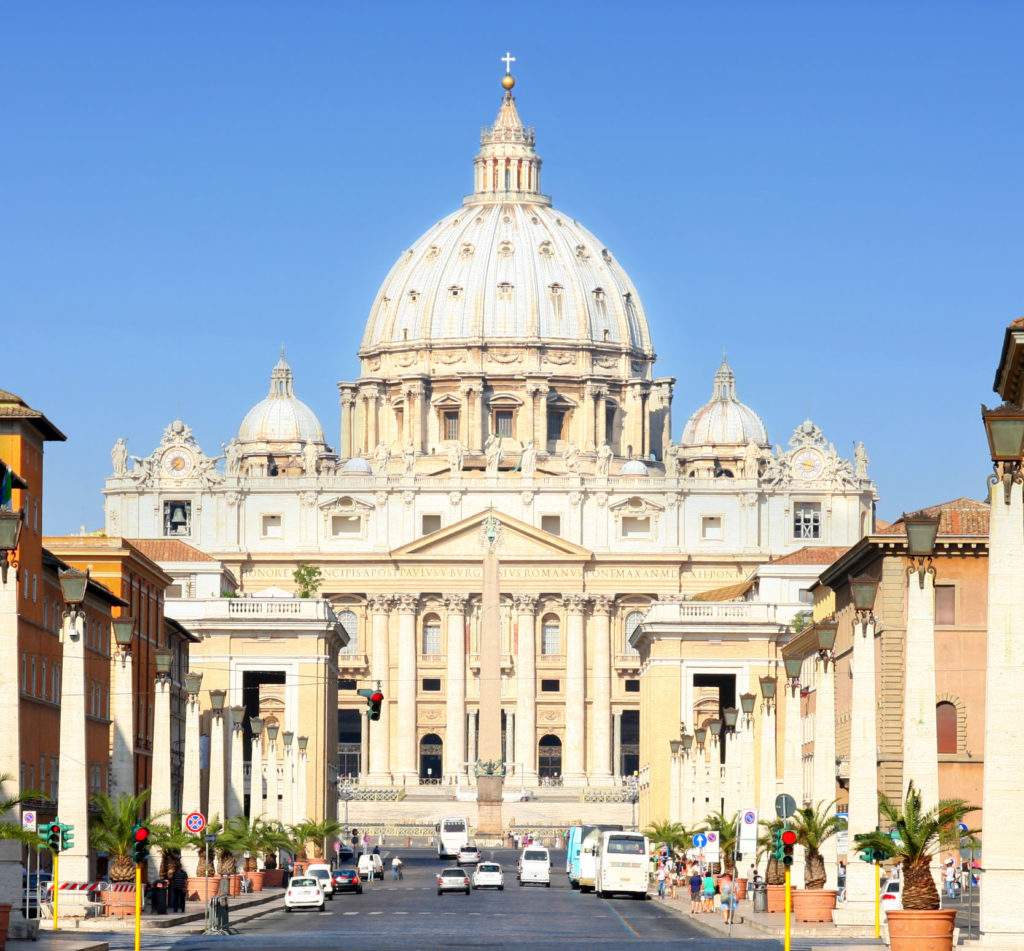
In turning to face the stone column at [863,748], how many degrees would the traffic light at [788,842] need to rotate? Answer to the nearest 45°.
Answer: approximately 135° to its left

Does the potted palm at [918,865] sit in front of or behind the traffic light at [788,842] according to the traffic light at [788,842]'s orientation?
in front

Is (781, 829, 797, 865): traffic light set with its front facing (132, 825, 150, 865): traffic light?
no

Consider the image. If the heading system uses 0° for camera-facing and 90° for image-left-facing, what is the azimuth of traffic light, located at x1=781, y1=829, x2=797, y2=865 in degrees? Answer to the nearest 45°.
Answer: approximately 0°

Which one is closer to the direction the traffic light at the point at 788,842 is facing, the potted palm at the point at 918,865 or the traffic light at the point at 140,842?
the potted palm

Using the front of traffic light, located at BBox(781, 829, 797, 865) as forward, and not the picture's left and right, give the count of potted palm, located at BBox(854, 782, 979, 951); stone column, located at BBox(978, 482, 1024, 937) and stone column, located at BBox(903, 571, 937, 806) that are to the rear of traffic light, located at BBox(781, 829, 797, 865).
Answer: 0

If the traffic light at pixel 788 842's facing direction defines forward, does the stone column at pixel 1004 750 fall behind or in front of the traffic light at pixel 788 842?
in front

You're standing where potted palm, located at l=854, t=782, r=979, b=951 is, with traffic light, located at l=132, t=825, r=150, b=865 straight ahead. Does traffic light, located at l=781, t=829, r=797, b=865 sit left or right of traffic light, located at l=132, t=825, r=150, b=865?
right
